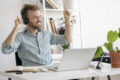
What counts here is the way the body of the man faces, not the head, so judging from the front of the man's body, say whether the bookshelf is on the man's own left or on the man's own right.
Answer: on the man's own left

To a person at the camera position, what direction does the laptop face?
facing away from the viewer and to the left of the viewer

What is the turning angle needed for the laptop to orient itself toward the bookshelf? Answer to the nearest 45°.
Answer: approximately 45° to its right

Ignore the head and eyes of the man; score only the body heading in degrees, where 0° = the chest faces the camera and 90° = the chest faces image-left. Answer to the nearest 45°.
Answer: approximately 315°

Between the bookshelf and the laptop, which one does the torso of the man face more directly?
the laptop

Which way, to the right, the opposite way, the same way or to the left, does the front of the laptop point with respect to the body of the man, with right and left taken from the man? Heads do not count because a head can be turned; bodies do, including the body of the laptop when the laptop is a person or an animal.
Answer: the opposite way
